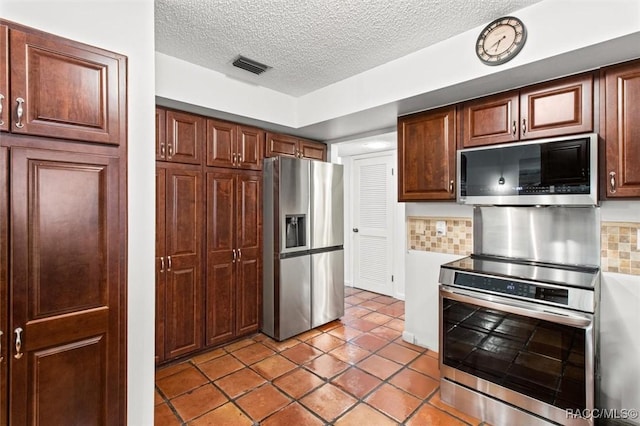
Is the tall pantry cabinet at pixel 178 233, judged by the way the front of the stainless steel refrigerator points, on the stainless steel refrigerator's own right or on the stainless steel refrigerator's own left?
on the stainless steel refrigerator's own right

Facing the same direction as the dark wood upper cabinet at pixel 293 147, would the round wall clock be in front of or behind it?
in front

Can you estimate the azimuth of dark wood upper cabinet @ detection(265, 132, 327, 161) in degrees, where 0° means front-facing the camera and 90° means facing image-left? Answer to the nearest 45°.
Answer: approximately 315°

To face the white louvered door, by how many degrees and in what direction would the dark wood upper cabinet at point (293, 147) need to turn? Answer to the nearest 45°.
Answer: approximately 90° to its left

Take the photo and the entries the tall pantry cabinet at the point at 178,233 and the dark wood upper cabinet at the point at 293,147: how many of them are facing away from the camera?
0

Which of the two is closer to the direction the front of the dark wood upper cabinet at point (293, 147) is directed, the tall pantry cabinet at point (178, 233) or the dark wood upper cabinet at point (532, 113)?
the dark wood upper cabinet

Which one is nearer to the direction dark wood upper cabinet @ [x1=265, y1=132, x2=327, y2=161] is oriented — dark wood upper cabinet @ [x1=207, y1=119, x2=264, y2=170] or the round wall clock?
the round wall clock

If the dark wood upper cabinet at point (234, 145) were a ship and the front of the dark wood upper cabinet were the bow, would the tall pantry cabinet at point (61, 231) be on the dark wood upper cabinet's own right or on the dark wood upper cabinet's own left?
on the dark wood upper cabinet's own right

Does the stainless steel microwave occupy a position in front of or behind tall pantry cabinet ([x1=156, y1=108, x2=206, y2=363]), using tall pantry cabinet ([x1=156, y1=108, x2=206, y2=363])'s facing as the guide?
in front

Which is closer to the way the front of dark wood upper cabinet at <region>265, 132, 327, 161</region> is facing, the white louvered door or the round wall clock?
the round wall clock
